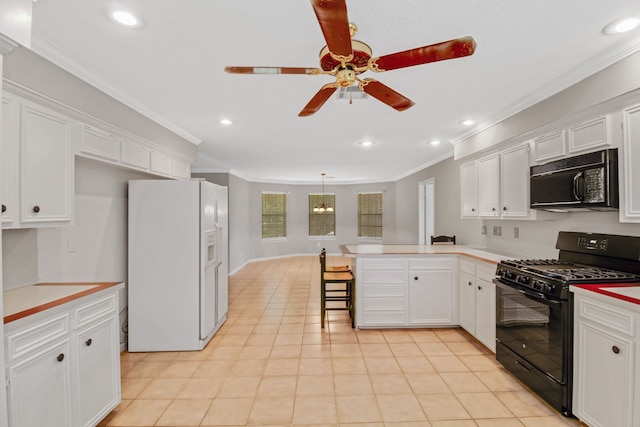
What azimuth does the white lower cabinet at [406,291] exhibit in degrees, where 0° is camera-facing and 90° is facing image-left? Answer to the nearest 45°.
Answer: approximately 0°

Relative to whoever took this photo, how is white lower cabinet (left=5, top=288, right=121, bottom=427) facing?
facing the viewer and to the right of the viewer

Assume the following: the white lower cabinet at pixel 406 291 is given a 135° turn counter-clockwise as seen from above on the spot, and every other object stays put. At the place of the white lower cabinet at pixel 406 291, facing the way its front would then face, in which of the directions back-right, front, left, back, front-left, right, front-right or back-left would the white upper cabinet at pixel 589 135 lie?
right

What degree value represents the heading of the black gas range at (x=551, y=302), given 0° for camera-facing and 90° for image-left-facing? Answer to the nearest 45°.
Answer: approximately 45°

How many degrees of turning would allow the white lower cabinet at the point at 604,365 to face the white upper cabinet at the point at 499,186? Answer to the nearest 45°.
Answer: approximately 90° to its right

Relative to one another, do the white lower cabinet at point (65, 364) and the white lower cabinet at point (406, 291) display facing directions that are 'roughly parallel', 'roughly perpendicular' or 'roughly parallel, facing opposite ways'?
roughly perpendicular

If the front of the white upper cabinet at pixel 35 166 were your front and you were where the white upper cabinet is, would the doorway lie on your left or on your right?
on your left

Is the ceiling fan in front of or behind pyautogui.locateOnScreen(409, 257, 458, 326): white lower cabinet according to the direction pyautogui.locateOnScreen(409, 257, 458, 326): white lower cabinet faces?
in front

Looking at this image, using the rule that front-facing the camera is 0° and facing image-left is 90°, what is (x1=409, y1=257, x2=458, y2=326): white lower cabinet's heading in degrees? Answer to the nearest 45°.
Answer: approximately 0°

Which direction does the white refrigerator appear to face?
to the viewer's right

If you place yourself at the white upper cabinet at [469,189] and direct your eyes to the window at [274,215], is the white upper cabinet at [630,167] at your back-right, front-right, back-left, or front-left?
back-left

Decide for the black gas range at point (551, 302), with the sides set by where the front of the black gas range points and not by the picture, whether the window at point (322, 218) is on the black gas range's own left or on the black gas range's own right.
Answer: on the black gas range's own right

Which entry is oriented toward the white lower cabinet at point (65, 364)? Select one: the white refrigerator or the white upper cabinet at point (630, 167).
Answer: the white upper cabinet
